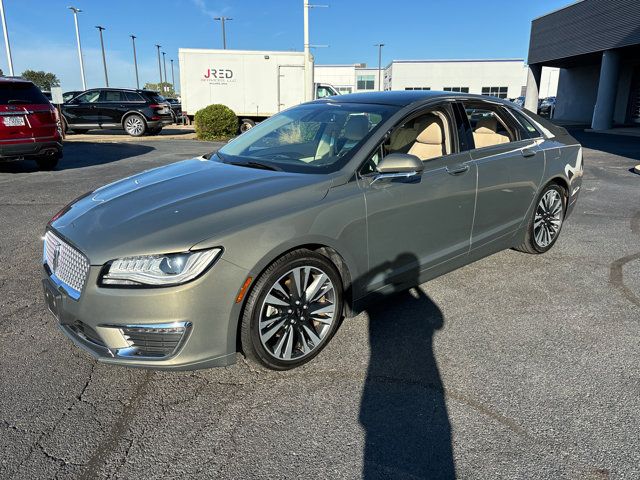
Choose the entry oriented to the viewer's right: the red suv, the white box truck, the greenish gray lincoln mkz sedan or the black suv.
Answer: the white box truck

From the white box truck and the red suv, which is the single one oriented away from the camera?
the red suv

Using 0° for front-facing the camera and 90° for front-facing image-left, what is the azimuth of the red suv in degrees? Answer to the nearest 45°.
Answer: approximately 180°

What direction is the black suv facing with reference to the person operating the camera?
facing away from the viewer and to the left of the viewer

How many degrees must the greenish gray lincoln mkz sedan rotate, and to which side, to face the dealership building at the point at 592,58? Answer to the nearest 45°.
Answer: approximately 180°

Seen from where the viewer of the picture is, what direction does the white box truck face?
facing to the right of the viewer

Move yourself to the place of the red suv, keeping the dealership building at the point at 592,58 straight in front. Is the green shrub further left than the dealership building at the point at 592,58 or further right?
left

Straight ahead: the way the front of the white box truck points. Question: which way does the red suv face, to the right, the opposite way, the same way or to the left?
to the left

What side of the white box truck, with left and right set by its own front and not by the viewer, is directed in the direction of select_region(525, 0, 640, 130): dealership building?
front

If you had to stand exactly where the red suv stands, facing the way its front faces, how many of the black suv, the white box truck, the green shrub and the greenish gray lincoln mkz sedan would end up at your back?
1

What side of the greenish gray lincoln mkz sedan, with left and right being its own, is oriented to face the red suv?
right

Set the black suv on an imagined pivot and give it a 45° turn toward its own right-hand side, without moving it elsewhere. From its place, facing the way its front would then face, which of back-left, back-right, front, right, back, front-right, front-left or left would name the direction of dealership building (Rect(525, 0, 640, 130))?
right

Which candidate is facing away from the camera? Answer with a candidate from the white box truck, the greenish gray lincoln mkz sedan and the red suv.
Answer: the red suv

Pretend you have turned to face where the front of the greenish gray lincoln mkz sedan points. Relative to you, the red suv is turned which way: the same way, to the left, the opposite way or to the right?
to the right

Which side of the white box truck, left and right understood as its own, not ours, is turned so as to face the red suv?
right

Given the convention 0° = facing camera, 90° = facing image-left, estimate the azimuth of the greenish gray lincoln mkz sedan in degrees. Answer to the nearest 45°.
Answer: approximately 45°

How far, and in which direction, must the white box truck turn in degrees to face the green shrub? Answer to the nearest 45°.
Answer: approximately 135° to its right

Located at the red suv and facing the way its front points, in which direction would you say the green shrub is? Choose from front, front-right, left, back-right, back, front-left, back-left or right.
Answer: front-right
